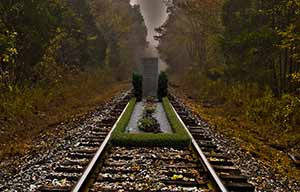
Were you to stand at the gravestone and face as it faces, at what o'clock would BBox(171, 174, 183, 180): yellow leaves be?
The yellow leaves is roughly at 12 o'clock from the gravestone.

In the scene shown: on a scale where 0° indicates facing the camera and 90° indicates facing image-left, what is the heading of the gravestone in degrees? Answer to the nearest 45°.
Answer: approximately 0°

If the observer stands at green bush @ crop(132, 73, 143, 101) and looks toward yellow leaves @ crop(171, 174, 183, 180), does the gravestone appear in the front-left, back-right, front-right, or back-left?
back-left
